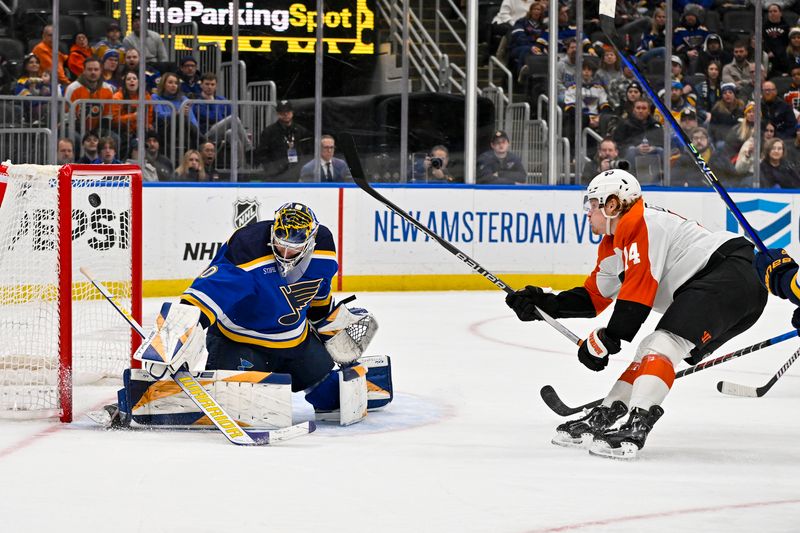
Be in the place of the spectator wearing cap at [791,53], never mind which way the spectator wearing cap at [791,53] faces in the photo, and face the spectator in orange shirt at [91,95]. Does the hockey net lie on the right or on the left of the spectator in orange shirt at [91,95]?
left

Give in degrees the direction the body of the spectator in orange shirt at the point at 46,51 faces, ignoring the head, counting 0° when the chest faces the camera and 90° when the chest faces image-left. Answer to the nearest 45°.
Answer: approximately 315°

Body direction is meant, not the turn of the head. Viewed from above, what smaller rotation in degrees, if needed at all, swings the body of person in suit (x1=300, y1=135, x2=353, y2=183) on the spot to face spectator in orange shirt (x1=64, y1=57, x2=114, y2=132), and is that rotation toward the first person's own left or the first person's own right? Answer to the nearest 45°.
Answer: approximately 90° to the first person's own right

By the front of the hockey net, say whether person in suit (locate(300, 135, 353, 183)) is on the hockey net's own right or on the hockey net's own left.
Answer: on the hockey net's own left

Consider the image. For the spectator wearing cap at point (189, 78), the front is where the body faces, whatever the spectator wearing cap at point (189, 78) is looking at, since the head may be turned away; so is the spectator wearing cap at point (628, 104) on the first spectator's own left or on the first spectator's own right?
on the first spectator's own left

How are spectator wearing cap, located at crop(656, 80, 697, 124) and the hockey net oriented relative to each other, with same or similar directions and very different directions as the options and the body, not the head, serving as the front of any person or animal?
very different directions

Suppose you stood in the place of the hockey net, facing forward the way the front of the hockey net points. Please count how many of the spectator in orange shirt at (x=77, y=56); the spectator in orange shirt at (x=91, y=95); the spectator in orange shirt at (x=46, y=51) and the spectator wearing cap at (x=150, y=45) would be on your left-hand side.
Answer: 4

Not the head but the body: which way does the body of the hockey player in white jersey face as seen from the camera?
to the viewer's left
